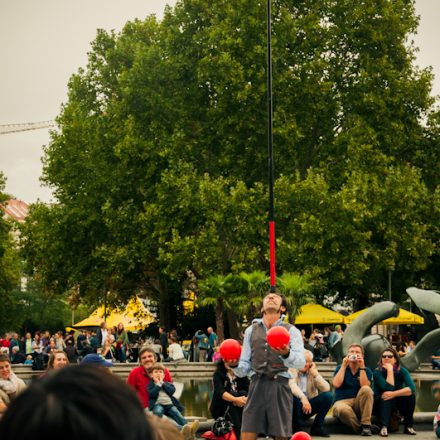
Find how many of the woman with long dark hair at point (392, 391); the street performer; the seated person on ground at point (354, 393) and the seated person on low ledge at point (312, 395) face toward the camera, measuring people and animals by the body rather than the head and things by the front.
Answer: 4

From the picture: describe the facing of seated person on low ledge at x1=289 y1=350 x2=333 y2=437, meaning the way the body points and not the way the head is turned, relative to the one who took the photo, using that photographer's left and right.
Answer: facing the viewer

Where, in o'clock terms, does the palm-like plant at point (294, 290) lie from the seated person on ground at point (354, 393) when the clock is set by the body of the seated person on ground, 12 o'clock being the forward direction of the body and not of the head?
The palm-like plant is roughly at 6 o'clock from the seated person on ground.

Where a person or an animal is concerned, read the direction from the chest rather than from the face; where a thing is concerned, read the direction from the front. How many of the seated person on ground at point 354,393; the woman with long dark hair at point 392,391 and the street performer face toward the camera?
3

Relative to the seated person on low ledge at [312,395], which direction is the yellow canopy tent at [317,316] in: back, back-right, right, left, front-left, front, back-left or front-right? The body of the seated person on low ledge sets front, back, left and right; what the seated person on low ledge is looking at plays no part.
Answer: back

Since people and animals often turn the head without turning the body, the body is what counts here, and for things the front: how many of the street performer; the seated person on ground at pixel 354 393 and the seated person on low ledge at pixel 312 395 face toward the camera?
3

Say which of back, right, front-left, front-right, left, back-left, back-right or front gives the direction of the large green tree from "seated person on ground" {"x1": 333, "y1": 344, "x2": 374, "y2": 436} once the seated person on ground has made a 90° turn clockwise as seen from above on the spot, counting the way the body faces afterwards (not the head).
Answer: right

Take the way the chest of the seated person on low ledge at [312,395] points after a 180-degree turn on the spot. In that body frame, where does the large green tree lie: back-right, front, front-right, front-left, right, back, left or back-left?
front

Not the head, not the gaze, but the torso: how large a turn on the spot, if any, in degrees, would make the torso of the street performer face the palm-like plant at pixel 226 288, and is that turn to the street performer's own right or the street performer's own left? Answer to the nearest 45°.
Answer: approximately 180°

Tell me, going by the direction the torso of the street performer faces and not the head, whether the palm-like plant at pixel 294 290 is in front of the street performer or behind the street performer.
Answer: behind

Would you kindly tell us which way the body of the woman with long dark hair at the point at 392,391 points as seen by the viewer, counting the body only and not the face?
toward the camera

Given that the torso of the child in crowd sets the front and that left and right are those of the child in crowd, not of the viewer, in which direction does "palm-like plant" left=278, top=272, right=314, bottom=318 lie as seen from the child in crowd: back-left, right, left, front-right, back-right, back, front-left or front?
back-left
